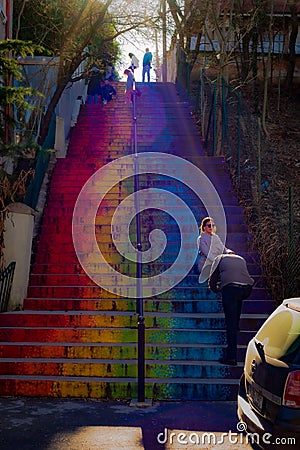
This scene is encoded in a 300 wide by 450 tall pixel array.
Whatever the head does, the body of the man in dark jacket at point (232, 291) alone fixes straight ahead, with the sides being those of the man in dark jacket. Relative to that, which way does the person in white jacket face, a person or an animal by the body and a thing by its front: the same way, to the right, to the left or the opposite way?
the opposite way

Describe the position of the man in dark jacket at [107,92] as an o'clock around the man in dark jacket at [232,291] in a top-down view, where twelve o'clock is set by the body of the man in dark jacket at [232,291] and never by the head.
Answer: the man in dark jacket at [107,92] is roughly at 1 o'clock from the man in dark jacket at [232,291].

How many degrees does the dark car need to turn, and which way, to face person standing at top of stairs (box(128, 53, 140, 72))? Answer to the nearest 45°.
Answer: approximately 45° to its left

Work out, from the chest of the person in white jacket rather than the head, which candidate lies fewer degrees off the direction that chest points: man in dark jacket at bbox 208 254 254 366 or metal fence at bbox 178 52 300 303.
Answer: the man in dark jacket

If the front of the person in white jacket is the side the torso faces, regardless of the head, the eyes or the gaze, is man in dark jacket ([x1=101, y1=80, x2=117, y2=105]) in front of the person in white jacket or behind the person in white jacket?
behind

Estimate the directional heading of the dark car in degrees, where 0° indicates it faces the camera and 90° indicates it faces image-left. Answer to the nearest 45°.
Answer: approximately 225°

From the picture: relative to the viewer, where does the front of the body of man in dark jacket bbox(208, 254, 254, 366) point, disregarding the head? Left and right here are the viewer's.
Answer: facing away from the viewer and to the left of the viewer

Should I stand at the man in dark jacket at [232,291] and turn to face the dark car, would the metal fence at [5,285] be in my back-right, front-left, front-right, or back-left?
back-right
